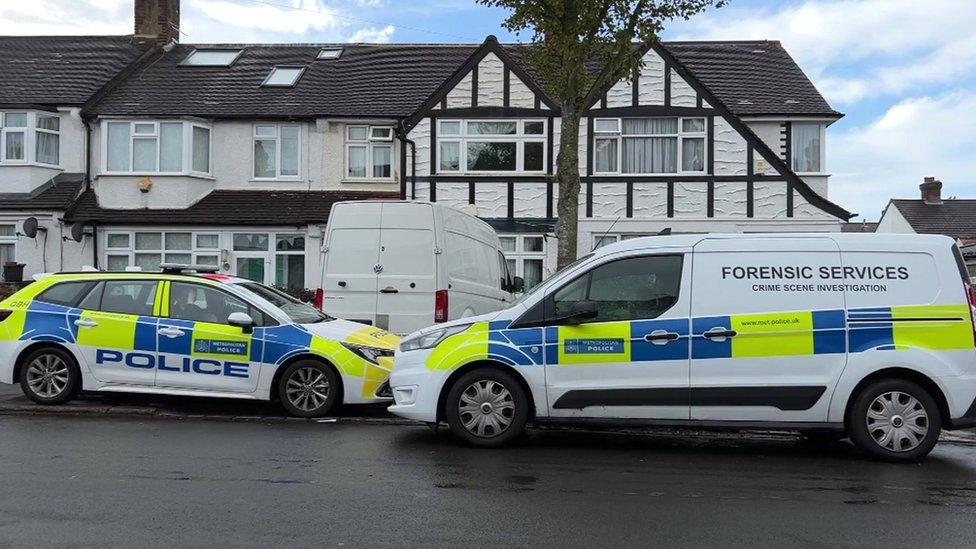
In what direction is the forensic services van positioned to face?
to the viewer's left

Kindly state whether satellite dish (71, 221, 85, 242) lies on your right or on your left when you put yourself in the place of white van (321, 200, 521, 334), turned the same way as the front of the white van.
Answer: on your left

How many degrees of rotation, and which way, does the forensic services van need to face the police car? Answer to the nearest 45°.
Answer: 0° — it already faces it

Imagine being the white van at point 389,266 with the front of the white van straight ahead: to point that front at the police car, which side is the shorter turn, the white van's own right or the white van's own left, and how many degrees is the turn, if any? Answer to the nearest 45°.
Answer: approximately 180°

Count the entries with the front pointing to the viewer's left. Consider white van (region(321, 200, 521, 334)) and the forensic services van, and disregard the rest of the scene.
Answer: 1

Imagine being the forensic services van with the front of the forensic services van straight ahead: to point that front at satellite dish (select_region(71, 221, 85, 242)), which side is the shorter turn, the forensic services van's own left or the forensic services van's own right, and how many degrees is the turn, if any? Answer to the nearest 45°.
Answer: approximately 45° to the forensic services van's own right

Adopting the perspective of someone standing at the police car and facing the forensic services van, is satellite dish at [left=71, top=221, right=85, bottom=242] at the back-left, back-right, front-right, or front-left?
back-left

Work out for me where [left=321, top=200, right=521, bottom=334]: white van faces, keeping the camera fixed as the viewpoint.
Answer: facing away from the viewer and to the right of the viewer

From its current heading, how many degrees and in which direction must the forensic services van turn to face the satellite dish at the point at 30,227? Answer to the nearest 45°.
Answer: approximately 45° to its right

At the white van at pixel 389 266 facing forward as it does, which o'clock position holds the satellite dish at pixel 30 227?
The satellite dish is roughly at 9 o'clock from the white van.
